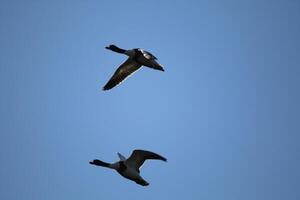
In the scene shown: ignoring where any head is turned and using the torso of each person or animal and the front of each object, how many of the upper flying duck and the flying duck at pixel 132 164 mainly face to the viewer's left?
2

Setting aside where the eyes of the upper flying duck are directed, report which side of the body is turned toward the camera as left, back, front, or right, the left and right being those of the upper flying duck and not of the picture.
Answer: left

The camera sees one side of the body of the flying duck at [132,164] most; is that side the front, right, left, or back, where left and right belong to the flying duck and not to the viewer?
left
